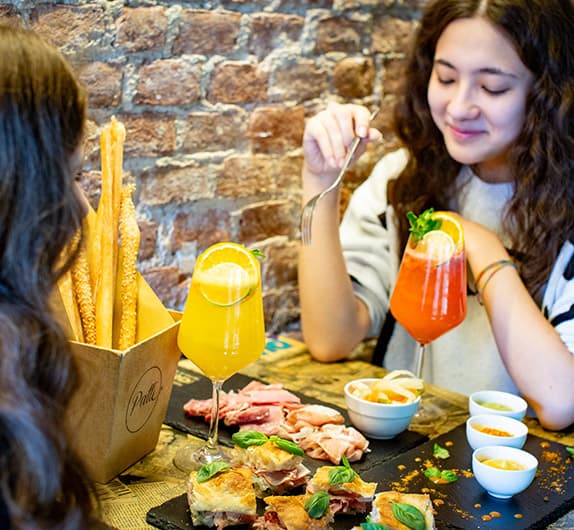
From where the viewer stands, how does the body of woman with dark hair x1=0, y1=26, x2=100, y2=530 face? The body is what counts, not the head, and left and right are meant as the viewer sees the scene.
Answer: facing away from the viewer and to the right of the viewer

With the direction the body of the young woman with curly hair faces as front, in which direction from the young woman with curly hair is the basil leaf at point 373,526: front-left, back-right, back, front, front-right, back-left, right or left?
front-left

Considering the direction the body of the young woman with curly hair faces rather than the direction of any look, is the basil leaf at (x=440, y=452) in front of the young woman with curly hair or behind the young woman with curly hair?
in front

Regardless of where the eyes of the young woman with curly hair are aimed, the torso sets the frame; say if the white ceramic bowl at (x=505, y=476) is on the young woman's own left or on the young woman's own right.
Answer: on the young woman's own left

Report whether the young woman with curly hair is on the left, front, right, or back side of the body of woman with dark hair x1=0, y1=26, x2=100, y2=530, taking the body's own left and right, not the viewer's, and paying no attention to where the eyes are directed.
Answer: front

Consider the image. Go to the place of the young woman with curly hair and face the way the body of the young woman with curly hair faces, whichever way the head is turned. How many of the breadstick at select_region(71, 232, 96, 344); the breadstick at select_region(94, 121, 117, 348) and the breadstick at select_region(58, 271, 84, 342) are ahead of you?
3

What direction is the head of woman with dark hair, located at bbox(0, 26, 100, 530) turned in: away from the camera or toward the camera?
away from the camera

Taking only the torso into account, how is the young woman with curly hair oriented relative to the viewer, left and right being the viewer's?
facing the viewer and to the left of the viewer

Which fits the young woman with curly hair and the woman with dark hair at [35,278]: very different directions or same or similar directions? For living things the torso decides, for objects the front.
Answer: very different directions

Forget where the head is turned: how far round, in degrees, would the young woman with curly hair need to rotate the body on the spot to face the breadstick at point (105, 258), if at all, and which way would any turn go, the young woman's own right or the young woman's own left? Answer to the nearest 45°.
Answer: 0° — they already face it

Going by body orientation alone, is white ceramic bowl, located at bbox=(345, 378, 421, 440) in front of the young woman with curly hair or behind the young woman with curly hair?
in front
